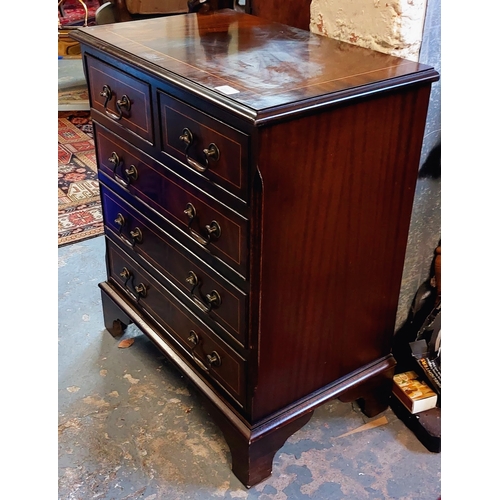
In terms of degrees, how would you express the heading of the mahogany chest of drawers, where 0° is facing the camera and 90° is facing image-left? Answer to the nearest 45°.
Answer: approximately 45°

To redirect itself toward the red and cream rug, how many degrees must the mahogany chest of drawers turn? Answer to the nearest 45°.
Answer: approximately 90° to its right
